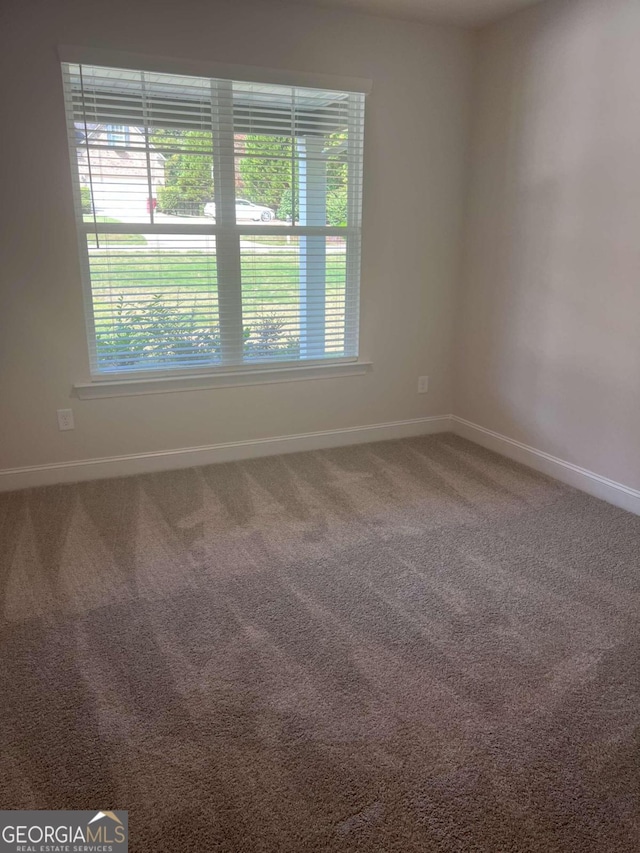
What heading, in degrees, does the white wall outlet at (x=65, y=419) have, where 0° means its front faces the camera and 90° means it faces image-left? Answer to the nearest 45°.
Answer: approximately 0°
